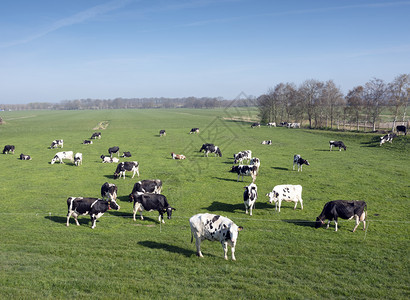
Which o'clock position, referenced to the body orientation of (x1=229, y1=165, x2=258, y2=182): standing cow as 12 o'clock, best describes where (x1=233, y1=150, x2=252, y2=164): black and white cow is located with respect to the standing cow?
The black and white cow is roughly at 3 o'clock from the standing cow.

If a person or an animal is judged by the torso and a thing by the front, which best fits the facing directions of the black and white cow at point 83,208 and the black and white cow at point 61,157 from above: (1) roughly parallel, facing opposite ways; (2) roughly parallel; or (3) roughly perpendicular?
roughly parallel, facing opposite ways

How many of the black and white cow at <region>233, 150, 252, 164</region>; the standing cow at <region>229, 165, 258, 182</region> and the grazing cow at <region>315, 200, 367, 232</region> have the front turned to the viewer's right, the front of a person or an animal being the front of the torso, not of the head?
0

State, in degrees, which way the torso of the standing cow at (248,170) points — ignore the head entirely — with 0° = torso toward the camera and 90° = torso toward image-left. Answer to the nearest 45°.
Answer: approximately 90°

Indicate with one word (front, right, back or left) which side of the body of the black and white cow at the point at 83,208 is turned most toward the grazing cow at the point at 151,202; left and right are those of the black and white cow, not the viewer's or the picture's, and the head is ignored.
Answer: front

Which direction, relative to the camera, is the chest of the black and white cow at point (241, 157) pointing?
to the viewer's left

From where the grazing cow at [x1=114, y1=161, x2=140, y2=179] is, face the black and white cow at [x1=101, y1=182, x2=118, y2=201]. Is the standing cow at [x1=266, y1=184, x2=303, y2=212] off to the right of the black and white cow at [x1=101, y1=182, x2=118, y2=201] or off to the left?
left

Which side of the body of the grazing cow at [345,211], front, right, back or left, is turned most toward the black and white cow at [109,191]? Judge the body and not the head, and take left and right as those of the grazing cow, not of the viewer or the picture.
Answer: front

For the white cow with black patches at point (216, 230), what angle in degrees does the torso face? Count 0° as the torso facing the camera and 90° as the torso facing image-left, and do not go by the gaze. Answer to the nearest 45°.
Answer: approximately 315°

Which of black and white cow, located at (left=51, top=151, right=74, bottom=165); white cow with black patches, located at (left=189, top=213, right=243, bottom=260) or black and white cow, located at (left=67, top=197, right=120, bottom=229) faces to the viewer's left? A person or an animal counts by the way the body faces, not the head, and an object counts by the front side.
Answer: black and white cow, located at (left=51, top=151, right=74, bottom=165)
